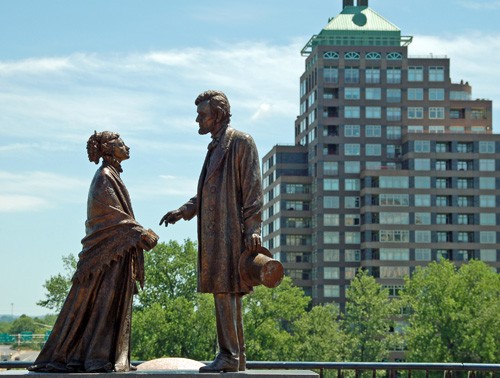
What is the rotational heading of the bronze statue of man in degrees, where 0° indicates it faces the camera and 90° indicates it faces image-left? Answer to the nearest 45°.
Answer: approximately 90°

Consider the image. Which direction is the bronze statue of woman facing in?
to the viewer's right

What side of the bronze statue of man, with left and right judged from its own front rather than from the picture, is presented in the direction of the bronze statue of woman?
front

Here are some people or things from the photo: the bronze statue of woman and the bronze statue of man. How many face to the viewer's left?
1

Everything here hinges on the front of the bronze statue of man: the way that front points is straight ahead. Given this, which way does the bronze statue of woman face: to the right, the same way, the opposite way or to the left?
the opposite way

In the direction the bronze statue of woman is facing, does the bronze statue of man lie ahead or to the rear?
ahead
